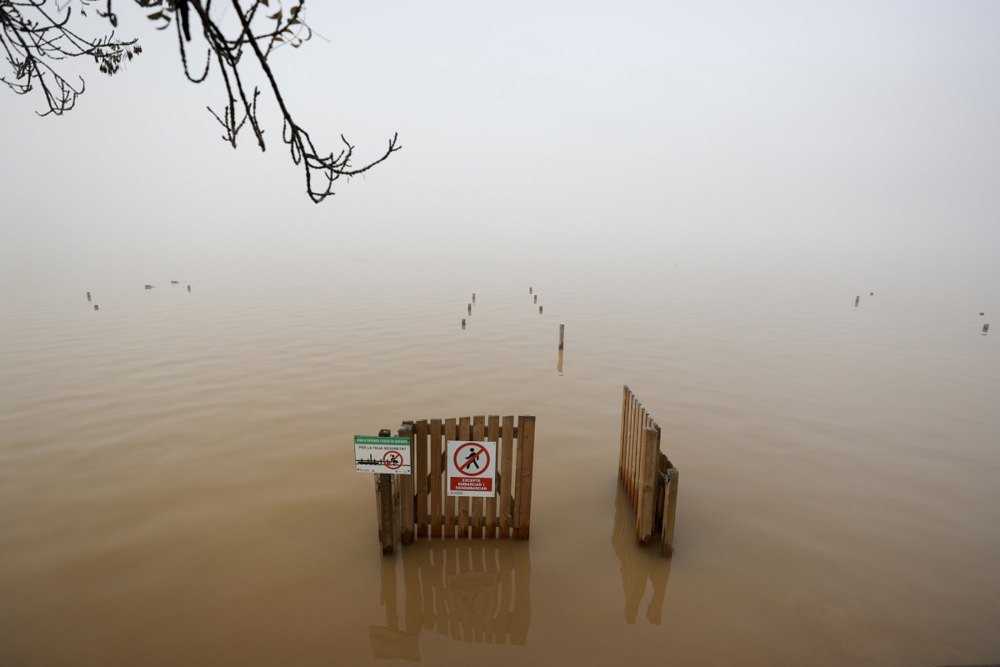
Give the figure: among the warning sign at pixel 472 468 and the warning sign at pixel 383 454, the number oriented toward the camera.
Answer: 2

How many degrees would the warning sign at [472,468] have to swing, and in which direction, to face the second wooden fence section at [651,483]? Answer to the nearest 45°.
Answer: approximately 90° to its left

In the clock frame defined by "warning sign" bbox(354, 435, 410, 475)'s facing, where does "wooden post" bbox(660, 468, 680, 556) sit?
The wooden post is roughly at 9 o'clock from the warning sign.

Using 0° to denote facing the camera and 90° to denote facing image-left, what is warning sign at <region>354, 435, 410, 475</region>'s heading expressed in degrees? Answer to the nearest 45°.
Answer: approximately 0°

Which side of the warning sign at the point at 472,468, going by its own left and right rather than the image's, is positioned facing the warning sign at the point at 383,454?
right

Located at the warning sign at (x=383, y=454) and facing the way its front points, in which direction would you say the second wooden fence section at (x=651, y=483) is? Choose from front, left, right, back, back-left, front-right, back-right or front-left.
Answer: left

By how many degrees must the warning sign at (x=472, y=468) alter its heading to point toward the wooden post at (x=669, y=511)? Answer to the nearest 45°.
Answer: approximately 90° to its left

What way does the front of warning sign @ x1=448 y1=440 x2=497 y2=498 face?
toward the camera

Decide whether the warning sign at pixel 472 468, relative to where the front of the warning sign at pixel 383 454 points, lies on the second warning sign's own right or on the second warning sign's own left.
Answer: on the second warning sign's own left
